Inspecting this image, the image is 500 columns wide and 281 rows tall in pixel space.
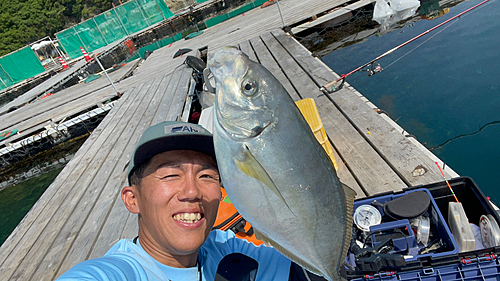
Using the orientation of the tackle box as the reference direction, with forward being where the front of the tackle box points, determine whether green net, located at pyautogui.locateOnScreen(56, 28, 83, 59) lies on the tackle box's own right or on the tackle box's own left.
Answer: on the tackle box's own right

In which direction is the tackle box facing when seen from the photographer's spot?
facing the viewer

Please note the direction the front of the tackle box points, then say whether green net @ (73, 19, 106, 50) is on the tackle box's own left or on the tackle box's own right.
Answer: on the tackle box's own right

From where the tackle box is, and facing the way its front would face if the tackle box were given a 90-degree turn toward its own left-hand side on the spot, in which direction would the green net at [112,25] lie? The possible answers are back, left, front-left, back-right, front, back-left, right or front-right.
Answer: back-left

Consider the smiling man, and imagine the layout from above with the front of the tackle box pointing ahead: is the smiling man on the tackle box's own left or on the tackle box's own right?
on the tackle box's own right

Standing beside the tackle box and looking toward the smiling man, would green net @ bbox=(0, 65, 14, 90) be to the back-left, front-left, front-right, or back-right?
front-right

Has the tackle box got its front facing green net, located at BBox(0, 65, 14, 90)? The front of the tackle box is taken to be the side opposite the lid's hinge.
no

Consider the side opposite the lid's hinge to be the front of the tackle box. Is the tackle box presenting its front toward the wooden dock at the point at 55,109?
no

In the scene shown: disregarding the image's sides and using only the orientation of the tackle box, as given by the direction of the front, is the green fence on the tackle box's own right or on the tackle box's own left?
on the tackle box's own right
